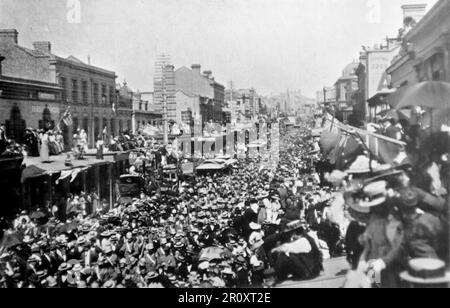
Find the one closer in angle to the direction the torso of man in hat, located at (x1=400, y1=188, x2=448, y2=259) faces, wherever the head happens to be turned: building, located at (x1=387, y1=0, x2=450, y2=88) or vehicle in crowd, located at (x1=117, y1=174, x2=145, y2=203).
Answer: the vehicle in crowd

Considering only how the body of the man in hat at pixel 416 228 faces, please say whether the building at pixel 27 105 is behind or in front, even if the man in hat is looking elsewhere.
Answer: in front

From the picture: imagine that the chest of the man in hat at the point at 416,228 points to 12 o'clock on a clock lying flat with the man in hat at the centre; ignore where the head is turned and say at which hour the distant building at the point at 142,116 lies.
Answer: The distant building is roughly at 12 o'clock from the man in hat.

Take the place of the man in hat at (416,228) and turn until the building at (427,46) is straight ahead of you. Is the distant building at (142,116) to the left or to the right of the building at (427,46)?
left

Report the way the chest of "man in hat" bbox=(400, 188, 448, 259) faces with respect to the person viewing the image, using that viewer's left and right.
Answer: facing away from the viewer and to the left of the viewer

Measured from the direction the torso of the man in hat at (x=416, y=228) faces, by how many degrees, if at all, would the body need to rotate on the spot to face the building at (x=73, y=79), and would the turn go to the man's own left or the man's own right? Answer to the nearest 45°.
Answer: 0° — they already face it

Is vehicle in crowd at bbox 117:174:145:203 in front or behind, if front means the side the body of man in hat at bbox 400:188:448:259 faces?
in front

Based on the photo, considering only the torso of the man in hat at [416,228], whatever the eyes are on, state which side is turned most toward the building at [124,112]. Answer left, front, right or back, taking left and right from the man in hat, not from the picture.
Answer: front
